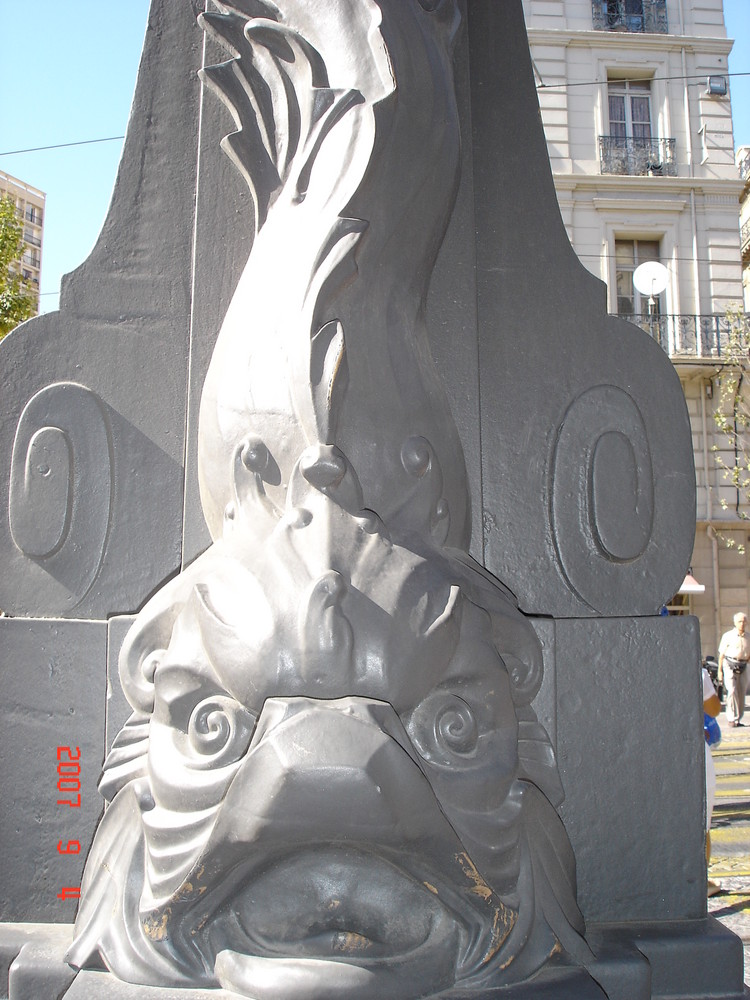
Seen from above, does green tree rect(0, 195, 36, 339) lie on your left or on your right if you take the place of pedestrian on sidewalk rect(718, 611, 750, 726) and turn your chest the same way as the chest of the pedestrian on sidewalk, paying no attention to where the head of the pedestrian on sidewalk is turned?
on your right

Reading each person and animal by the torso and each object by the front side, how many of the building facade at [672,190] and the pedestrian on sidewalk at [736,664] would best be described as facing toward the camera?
2

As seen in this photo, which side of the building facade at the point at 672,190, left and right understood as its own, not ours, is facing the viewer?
front

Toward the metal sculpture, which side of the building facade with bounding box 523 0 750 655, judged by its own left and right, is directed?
front

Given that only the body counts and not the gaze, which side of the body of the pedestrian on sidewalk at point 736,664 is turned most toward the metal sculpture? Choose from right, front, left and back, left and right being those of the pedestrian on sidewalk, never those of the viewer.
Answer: front

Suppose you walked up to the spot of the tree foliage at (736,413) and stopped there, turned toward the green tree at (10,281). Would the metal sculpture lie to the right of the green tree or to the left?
left

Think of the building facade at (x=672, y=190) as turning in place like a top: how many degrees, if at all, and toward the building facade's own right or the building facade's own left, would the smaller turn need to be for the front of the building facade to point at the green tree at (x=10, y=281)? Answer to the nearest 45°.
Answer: approximately 45° to the building facade's own right

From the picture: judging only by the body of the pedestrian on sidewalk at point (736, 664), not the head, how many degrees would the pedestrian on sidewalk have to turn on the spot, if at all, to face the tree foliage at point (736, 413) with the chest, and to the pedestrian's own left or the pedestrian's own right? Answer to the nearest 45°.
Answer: approximately 180°
